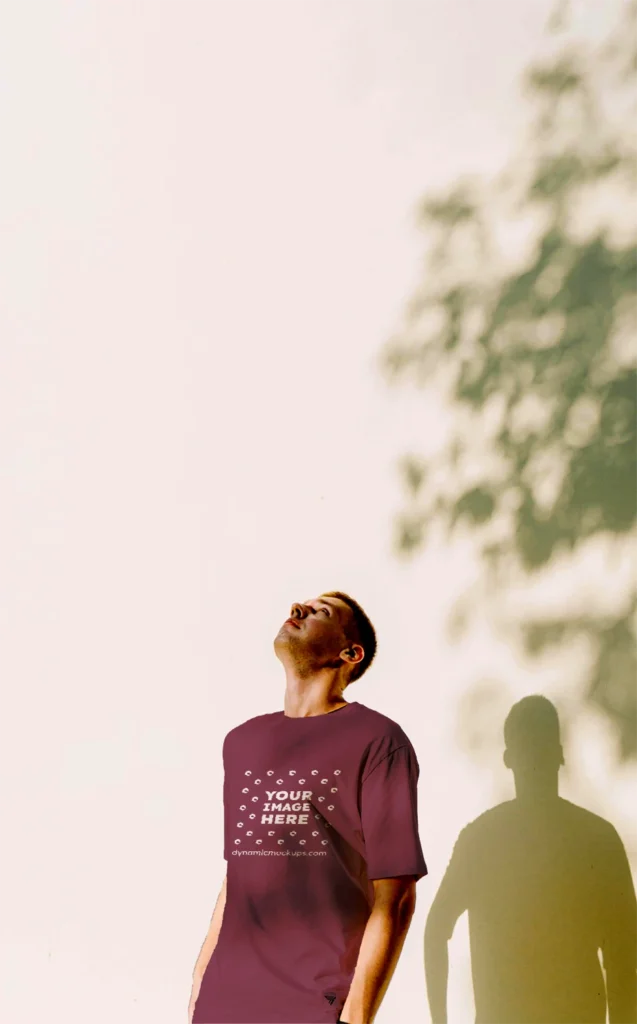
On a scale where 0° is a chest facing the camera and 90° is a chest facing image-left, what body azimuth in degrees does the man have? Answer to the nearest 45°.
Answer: approximately 45°
